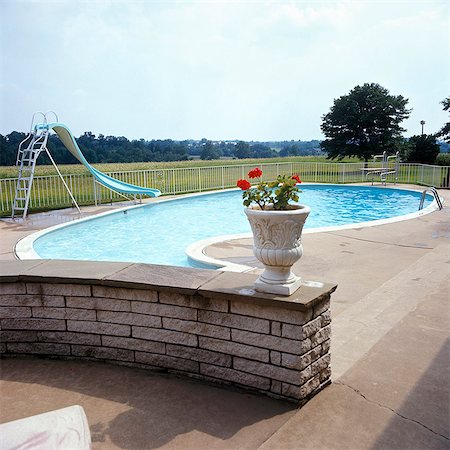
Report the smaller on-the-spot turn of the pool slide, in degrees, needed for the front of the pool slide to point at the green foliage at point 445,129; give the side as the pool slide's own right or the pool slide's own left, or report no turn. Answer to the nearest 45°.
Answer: approximately 45° to the pool slide's own left

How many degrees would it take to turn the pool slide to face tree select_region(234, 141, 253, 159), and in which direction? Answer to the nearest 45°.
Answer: approximately 45° to its left

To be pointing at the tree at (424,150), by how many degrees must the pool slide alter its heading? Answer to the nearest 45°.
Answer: approximately 45° to its left

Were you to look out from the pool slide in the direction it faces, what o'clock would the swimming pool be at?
The swimming pool is roughly at 1 o'clock from the pool slide.

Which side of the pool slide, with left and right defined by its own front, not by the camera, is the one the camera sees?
right

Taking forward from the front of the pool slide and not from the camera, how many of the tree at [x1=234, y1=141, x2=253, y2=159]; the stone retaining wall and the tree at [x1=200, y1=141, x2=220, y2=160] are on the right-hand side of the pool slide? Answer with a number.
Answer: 1

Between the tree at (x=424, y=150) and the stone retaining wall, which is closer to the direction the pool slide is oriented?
the tree

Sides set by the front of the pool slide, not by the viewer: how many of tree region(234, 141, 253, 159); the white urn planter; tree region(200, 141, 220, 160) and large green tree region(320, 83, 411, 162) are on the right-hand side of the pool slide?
1

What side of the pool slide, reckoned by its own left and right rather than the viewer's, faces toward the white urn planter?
right

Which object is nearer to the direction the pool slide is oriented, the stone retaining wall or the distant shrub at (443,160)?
the distant shrub

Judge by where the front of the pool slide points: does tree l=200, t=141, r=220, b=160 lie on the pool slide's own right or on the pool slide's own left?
on the pool slide's own left

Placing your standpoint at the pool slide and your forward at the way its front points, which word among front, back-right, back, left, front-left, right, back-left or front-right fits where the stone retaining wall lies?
right

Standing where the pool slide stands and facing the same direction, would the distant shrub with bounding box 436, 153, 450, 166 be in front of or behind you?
in front
